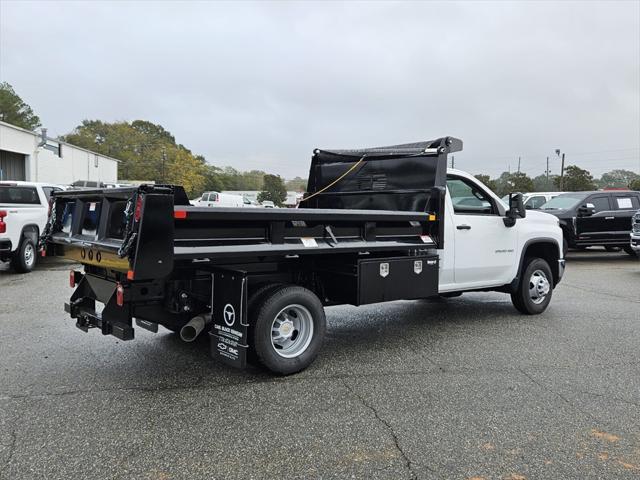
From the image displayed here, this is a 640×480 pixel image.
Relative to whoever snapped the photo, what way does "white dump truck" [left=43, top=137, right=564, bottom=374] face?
facing away from the viewer and to the right of the viewer

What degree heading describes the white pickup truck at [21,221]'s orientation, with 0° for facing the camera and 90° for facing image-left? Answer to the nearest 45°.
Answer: approximately 225°

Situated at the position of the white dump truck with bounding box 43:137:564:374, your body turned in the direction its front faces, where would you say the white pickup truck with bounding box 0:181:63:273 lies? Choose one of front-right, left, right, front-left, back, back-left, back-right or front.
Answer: left

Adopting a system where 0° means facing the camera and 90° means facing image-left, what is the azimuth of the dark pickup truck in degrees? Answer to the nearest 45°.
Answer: approximately 45°

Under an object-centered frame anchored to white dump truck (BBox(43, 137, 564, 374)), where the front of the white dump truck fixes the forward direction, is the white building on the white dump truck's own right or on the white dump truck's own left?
on the white dump truck's own left

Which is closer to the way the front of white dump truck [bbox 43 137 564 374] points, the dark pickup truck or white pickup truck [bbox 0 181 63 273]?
the dark pickup truck

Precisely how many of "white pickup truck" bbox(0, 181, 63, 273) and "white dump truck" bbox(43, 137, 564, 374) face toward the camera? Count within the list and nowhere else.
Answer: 0

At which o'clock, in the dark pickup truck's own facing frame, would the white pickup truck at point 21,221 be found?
The white pickup truck is roughly at 12 o'clock from the dark pickup truck.

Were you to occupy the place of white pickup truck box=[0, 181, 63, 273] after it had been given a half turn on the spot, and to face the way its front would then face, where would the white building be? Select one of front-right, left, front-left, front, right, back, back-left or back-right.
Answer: back-right

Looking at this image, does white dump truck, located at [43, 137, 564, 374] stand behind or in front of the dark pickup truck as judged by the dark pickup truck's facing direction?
in front

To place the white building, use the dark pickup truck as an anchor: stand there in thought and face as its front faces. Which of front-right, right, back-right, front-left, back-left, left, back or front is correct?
front-right

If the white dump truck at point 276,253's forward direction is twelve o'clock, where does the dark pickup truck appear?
The dark pickup truck is roughly at 12 o'clock from the white dump truck.
